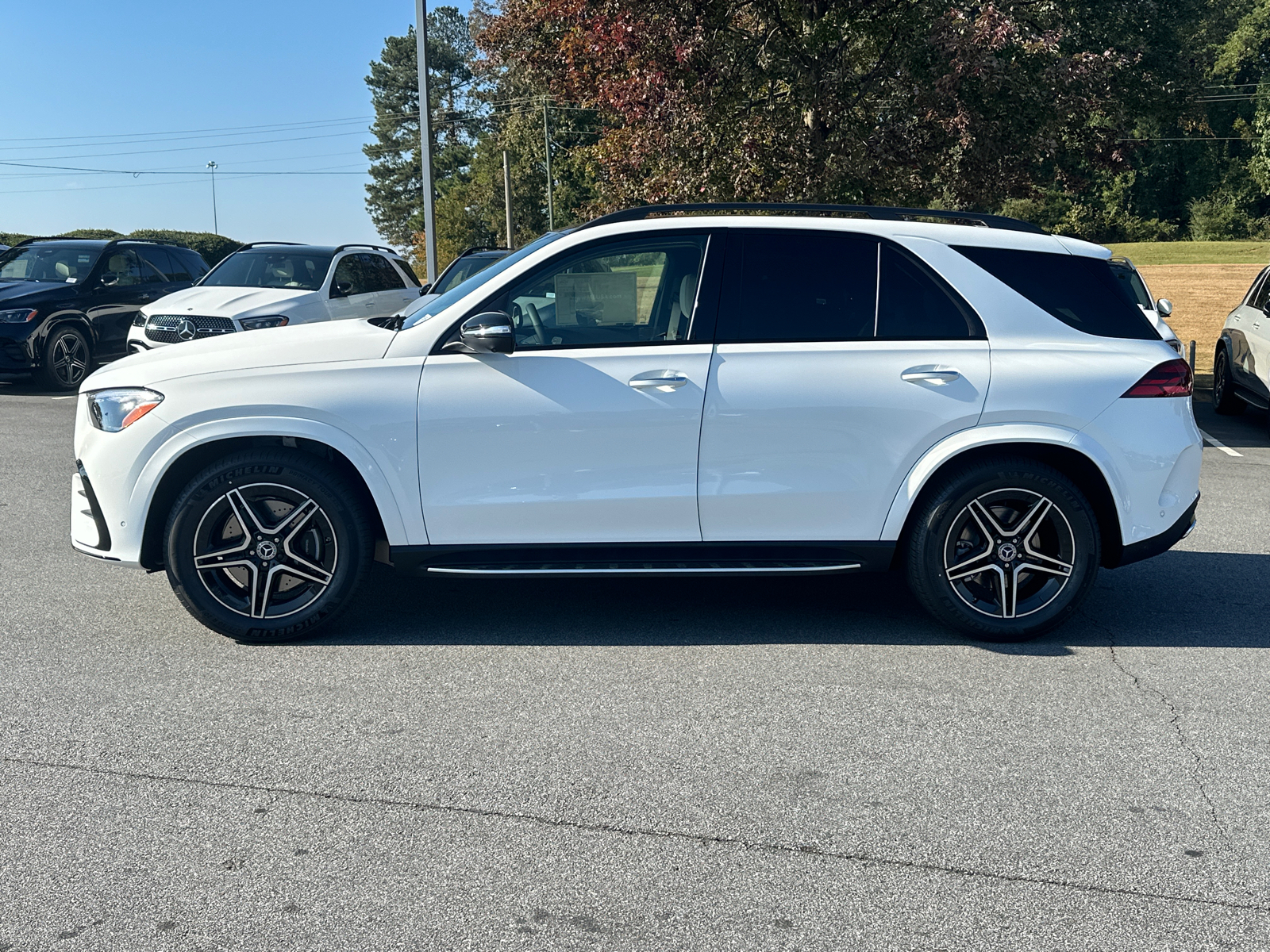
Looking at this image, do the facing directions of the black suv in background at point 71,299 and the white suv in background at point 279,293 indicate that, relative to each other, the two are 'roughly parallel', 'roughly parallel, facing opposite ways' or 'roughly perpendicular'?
roughly parallel

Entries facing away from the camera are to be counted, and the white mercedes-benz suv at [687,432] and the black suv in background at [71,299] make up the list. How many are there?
0

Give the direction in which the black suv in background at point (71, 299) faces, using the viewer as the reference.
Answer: facing the viewer and to the left of the viewer

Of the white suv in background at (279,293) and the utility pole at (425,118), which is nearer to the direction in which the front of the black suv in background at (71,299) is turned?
the white suv in background

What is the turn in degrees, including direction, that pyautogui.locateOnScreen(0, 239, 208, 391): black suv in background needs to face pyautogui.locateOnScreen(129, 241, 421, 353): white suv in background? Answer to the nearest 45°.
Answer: approximately 90° to its left

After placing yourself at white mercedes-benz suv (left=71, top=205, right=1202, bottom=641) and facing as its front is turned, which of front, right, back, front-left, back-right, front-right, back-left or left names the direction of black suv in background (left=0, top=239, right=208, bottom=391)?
front-right

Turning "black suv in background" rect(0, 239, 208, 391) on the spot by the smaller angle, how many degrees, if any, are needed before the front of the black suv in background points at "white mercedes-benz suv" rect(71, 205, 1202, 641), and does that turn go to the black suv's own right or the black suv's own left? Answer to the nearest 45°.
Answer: approximately 45° to the black suv's own left

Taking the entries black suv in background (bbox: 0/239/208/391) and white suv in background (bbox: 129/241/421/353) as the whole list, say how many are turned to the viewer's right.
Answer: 0

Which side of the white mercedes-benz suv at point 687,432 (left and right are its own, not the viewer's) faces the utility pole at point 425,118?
right

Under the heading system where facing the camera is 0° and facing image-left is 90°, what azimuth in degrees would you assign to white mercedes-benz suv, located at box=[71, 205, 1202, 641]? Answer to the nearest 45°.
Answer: approximately 90°
